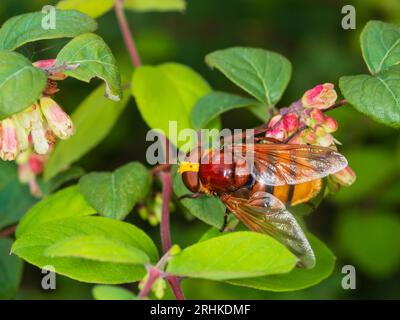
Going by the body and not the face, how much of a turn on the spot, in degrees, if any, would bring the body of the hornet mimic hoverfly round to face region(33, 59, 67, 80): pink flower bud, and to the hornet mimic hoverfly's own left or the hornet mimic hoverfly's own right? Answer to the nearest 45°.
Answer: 0° — it already faces it

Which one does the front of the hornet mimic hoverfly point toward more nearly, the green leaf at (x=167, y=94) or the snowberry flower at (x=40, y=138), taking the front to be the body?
the snowberry flower

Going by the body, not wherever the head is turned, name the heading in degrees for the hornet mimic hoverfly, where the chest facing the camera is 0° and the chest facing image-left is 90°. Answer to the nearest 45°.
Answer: approximately 90°

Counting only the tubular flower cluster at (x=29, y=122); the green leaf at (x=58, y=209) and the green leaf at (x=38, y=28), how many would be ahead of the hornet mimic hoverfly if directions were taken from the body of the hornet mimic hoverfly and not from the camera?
3

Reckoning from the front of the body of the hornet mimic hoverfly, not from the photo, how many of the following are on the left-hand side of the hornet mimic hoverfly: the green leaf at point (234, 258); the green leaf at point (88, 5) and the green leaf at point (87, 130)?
1

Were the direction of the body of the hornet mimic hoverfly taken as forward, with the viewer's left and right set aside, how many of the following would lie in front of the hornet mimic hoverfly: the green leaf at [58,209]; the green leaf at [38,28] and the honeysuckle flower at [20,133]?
3

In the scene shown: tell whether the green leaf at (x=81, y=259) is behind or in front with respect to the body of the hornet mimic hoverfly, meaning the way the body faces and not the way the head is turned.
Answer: in front

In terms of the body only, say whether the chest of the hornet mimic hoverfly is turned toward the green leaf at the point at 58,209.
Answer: yes

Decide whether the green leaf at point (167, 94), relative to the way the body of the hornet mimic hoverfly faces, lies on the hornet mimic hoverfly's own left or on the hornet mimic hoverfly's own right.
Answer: on the hornet mimic hoverfly's own right

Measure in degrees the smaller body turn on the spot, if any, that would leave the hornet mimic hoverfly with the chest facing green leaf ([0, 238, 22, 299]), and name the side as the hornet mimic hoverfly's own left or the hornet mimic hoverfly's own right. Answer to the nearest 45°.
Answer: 0° — it already faces it

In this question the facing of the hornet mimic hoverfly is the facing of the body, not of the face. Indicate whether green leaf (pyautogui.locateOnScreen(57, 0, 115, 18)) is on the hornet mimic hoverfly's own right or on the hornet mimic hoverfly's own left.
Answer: on the hornet mimic hoverfly's own right

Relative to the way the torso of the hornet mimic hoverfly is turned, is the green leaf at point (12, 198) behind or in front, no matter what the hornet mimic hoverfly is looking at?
in front
